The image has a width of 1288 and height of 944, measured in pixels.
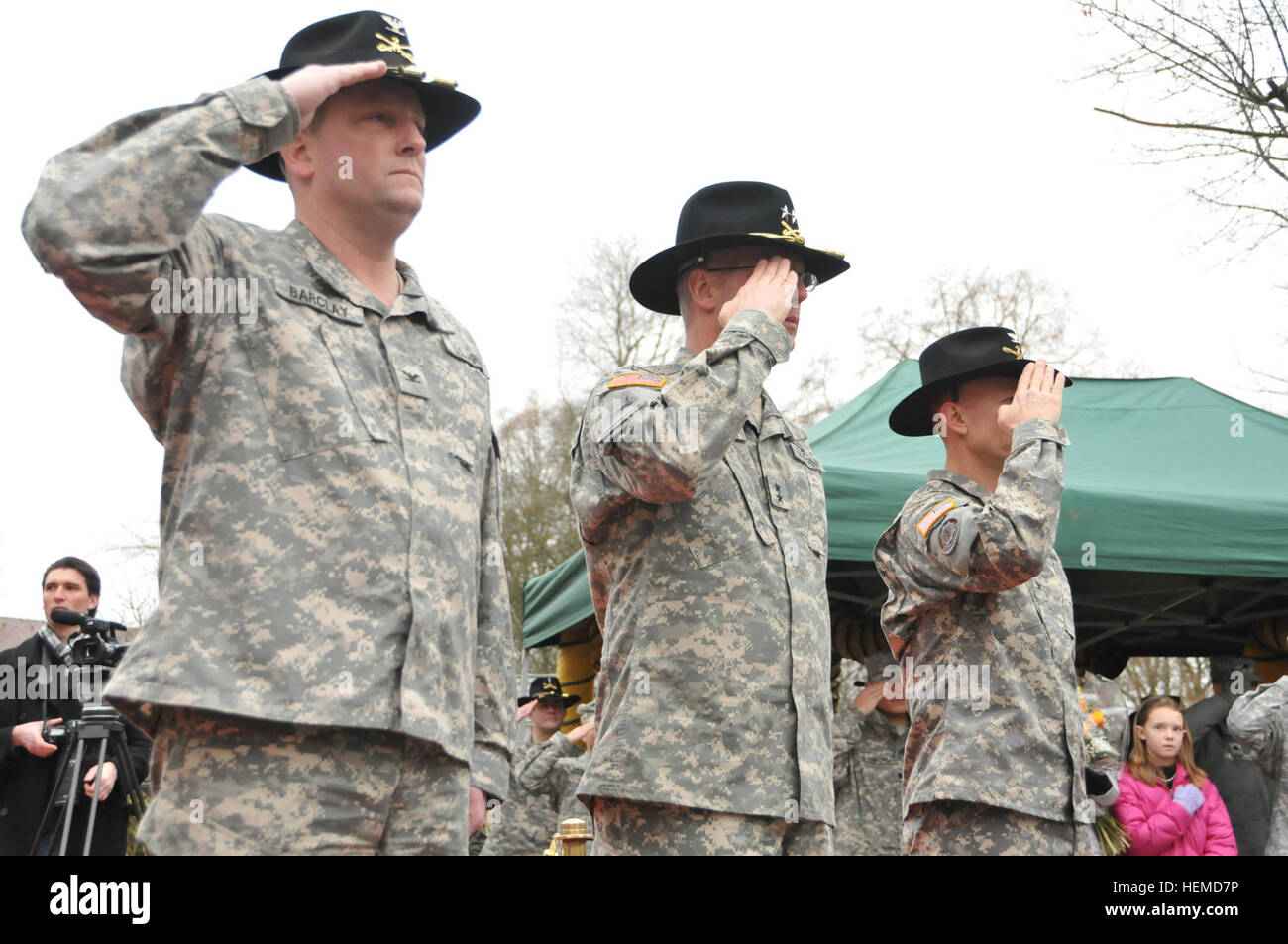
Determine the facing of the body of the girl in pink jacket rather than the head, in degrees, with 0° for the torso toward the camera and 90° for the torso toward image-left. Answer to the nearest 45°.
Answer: approximately 0°

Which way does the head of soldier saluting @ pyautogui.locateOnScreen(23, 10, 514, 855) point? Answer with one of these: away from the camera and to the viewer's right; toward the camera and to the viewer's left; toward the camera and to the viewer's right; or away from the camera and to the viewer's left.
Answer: toward the camera and to the viewer's right

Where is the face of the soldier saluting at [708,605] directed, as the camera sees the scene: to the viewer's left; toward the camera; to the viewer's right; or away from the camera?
to the viewer's right

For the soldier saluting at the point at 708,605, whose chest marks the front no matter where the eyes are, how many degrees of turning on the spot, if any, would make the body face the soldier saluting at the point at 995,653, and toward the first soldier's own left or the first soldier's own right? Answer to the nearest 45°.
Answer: approximately 90° to the first soldier's own left

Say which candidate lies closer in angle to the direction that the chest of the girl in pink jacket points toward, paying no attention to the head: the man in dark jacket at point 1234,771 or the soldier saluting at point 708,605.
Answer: the soldier saluting

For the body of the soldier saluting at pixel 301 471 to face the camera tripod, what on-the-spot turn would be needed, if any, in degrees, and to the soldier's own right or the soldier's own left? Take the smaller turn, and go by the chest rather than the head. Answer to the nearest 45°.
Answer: approximately 135° to the soldier's own left

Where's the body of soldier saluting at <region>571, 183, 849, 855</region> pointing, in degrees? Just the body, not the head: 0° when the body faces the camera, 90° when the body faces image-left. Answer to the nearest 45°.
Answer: approximately 315°

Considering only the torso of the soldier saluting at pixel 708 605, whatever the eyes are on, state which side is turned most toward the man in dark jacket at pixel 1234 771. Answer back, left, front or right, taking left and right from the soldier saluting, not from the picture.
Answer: left

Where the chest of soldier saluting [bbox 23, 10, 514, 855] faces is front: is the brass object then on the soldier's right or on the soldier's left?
on the soldier's left

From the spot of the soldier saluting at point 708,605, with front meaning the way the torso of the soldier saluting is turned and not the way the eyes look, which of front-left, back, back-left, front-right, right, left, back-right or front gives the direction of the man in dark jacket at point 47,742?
back
